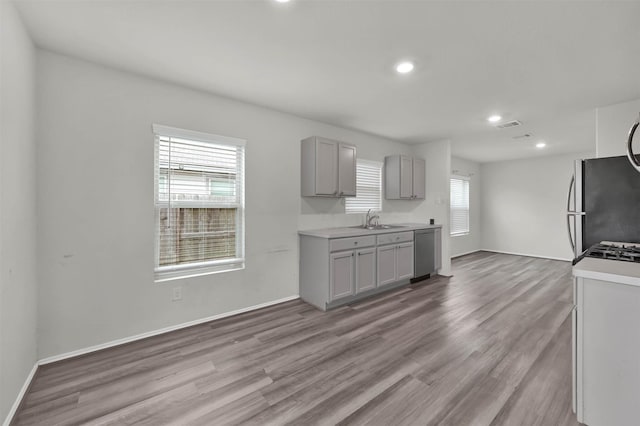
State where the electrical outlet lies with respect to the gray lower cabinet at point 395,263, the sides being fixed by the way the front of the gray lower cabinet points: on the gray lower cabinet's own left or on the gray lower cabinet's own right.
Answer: on the gray lower cabinet's own right

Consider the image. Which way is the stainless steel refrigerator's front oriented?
to the viewer's left

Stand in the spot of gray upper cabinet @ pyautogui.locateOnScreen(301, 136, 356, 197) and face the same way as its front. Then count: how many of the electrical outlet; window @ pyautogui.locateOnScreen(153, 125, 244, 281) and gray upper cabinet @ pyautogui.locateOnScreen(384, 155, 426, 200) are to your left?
1

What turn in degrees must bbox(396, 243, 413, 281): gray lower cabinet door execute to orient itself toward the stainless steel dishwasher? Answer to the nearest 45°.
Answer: approximately 90° to its left

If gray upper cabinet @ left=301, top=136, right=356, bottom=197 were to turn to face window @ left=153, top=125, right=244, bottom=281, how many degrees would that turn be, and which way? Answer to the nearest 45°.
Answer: approximately 90° to its right

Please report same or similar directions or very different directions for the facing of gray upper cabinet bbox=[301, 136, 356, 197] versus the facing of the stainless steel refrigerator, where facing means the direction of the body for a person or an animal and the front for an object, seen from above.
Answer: very different directions

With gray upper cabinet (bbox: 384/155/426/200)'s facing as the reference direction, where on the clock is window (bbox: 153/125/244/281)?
The window is roughly at 3 o'clock from the gray upper cabinet.

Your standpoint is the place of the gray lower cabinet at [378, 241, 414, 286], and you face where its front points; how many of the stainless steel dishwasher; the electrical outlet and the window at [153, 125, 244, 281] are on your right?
2
